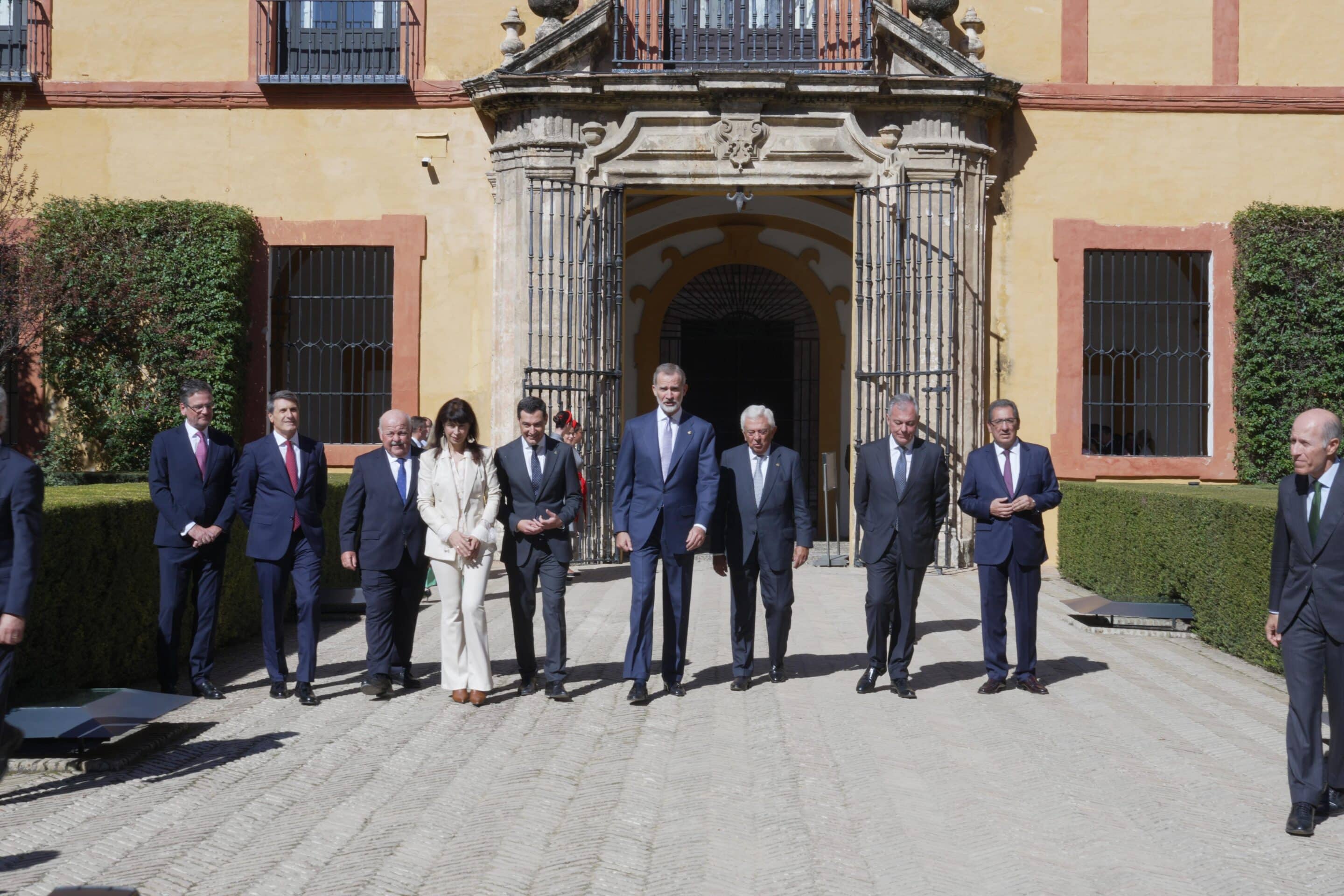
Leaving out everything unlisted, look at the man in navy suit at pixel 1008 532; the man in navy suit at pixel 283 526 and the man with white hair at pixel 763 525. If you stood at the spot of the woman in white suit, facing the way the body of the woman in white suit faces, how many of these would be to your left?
2

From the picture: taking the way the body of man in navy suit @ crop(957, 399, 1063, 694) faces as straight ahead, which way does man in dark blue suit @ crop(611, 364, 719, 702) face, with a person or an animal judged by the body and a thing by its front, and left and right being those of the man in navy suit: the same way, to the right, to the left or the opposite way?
the same way

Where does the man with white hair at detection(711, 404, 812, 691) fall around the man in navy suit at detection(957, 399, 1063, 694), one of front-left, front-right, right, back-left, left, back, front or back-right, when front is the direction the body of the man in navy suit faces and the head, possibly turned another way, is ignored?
right

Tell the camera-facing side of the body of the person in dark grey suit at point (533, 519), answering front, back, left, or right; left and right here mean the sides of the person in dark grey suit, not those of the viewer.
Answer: front

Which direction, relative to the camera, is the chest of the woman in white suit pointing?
toward the camera

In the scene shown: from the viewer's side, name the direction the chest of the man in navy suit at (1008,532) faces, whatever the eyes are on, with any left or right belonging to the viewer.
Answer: facing the viewer

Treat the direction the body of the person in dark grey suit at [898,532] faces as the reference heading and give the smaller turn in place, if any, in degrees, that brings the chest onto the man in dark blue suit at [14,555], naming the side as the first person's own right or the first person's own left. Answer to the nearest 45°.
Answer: approximately 45° to the first person's own right

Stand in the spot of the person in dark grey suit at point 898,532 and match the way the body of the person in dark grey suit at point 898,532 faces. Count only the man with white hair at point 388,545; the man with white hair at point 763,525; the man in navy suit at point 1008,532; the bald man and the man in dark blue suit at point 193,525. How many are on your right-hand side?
3

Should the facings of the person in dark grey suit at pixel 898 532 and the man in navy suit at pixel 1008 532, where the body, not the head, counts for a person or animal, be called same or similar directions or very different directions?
same or similar directions

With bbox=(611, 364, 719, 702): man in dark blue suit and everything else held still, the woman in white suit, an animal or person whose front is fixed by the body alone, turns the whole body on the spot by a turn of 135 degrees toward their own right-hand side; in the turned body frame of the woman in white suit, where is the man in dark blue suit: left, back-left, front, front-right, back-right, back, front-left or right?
back-right

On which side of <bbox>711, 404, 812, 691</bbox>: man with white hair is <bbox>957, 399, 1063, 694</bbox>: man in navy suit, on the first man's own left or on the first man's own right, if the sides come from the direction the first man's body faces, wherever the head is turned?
on the first man's own left

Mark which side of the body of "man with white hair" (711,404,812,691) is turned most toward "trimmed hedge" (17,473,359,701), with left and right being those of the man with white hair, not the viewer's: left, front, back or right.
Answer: right

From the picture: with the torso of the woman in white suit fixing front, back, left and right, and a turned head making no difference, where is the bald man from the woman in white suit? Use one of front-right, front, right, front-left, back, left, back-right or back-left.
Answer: front-left

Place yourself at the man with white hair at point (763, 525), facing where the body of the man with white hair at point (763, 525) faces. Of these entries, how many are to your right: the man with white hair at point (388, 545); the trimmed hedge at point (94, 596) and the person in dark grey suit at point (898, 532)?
2

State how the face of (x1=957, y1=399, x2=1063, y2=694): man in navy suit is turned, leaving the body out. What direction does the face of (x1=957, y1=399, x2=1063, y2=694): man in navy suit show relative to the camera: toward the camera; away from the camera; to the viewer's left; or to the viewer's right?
toward the camera

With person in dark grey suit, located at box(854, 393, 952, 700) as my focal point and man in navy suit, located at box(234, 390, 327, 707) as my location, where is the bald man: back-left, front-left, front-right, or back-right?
front-right
